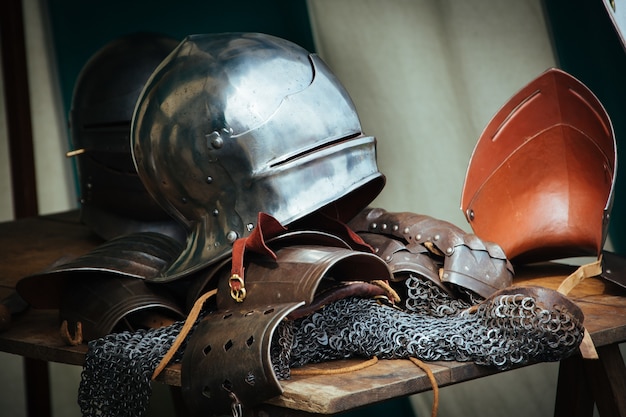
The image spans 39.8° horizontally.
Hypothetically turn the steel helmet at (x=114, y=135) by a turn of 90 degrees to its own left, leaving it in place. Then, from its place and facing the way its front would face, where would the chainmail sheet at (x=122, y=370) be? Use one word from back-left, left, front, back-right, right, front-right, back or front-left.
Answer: front-right

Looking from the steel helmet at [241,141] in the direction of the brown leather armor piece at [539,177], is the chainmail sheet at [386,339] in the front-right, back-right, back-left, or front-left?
front-right

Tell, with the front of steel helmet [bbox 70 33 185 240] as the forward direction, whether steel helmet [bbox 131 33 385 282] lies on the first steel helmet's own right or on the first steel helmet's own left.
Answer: on the first steel helmet's own left

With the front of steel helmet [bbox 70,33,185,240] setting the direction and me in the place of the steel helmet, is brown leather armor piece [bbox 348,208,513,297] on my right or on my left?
on my left

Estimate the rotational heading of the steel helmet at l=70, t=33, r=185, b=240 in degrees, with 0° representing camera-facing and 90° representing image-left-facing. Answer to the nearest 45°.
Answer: approximately 45°

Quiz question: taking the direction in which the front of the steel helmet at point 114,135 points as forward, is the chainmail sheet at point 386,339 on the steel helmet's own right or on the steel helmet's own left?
on the steel helmet's own left
